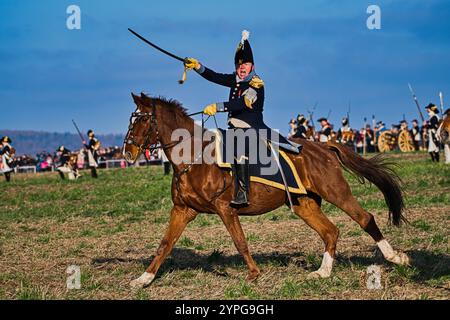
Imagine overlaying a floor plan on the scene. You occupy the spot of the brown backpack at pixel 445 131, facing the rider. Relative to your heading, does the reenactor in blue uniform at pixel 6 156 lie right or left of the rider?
right

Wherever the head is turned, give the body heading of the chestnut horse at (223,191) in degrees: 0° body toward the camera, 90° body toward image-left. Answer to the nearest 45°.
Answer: approximately 90°

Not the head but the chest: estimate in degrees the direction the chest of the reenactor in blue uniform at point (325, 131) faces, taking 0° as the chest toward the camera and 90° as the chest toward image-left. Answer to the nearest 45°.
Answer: approximately 45°

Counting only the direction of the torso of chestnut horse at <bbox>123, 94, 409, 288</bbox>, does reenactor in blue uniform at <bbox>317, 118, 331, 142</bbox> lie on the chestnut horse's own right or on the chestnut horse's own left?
on the chestnut horse's own right

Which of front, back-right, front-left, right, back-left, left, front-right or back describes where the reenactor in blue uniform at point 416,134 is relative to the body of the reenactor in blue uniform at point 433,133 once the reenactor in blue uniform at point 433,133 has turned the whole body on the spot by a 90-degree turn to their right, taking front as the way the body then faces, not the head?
front

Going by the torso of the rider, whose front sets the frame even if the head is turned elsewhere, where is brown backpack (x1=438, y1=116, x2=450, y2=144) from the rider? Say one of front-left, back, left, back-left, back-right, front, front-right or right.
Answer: back-left

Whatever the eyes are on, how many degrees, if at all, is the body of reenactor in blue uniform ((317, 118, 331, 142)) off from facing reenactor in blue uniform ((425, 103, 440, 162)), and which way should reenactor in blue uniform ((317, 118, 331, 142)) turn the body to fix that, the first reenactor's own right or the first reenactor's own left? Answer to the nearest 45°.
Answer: approximately 90° to the first reenactor's own left
